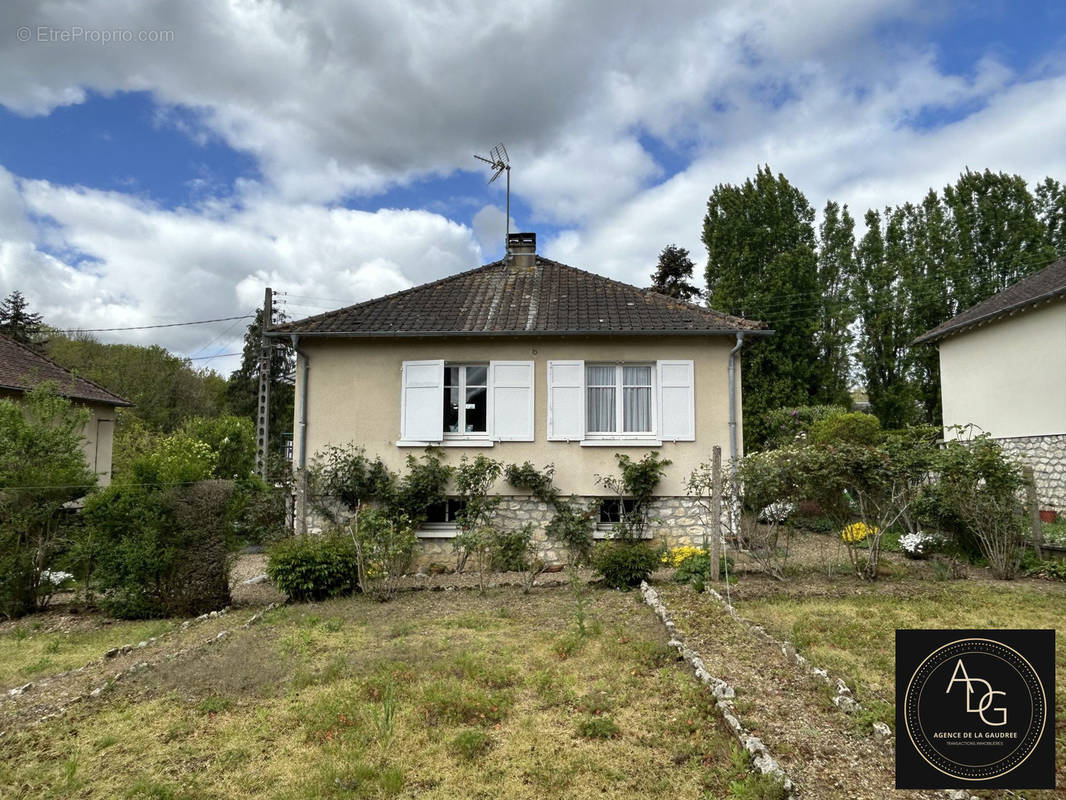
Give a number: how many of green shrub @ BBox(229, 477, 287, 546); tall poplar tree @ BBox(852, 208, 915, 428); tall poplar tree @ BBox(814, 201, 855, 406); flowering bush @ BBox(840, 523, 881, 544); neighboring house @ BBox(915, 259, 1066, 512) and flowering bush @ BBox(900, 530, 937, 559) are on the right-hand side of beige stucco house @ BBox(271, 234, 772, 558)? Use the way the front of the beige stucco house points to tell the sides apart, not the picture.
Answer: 1

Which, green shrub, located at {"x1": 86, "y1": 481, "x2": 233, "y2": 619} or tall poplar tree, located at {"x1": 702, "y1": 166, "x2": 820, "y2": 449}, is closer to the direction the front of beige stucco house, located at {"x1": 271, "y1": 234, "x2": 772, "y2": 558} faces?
the green shrub

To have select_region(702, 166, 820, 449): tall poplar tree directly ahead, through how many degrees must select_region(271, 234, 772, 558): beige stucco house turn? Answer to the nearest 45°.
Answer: approximately 135° to its left

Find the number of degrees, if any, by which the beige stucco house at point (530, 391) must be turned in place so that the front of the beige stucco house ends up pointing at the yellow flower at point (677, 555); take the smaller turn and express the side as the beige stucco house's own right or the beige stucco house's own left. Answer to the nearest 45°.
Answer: approximately 45° to the beige stucco house's own left

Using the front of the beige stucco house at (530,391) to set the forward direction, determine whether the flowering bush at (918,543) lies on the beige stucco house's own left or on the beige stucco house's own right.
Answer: on the beige stucco house's own left

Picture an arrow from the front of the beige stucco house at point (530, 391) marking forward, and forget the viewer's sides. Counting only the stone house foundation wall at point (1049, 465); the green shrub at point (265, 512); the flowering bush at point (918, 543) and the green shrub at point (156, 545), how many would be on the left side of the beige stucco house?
2

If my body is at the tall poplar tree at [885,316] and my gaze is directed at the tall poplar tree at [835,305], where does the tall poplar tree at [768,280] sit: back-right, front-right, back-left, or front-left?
front-left

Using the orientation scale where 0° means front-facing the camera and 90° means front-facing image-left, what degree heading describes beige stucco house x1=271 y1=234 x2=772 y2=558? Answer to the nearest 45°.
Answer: approximately 0°

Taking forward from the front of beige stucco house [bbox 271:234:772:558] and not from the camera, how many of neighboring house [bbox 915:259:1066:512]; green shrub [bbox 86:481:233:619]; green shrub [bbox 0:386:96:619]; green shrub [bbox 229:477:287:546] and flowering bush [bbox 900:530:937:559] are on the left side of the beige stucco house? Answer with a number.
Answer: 2

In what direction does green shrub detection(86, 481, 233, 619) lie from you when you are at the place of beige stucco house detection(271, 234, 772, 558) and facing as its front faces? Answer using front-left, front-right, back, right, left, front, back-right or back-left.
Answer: front-right

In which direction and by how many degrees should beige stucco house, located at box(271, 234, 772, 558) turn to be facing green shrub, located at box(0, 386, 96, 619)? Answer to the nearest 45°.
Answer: approximately 45° to its right

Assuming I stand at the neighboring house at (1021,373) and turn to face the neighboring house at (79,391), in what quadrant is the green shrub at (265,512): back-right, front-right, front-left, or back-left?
front-left

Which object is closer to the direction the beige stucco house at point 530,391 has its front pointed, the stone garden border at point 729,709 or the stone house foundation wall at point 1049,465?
the stone garden border

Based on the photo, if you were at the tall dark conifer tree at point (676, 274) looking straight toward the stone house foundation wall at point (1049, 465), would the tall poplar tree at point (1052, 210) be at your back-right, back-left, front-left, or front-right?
front-left
